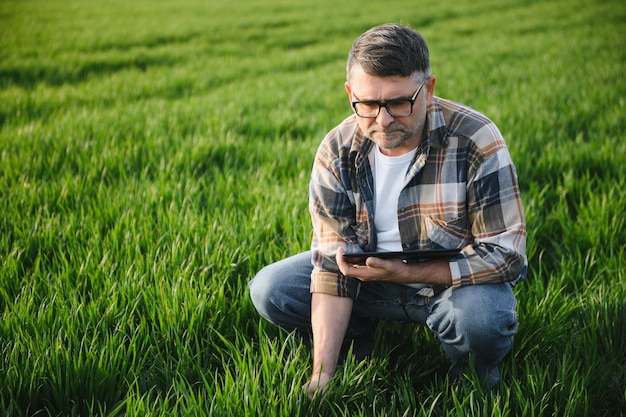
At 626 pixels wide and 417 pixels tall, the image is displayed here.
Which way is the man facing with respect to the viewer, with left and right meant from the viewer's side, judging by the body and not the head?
facing the viewer and to the left of the viewer
